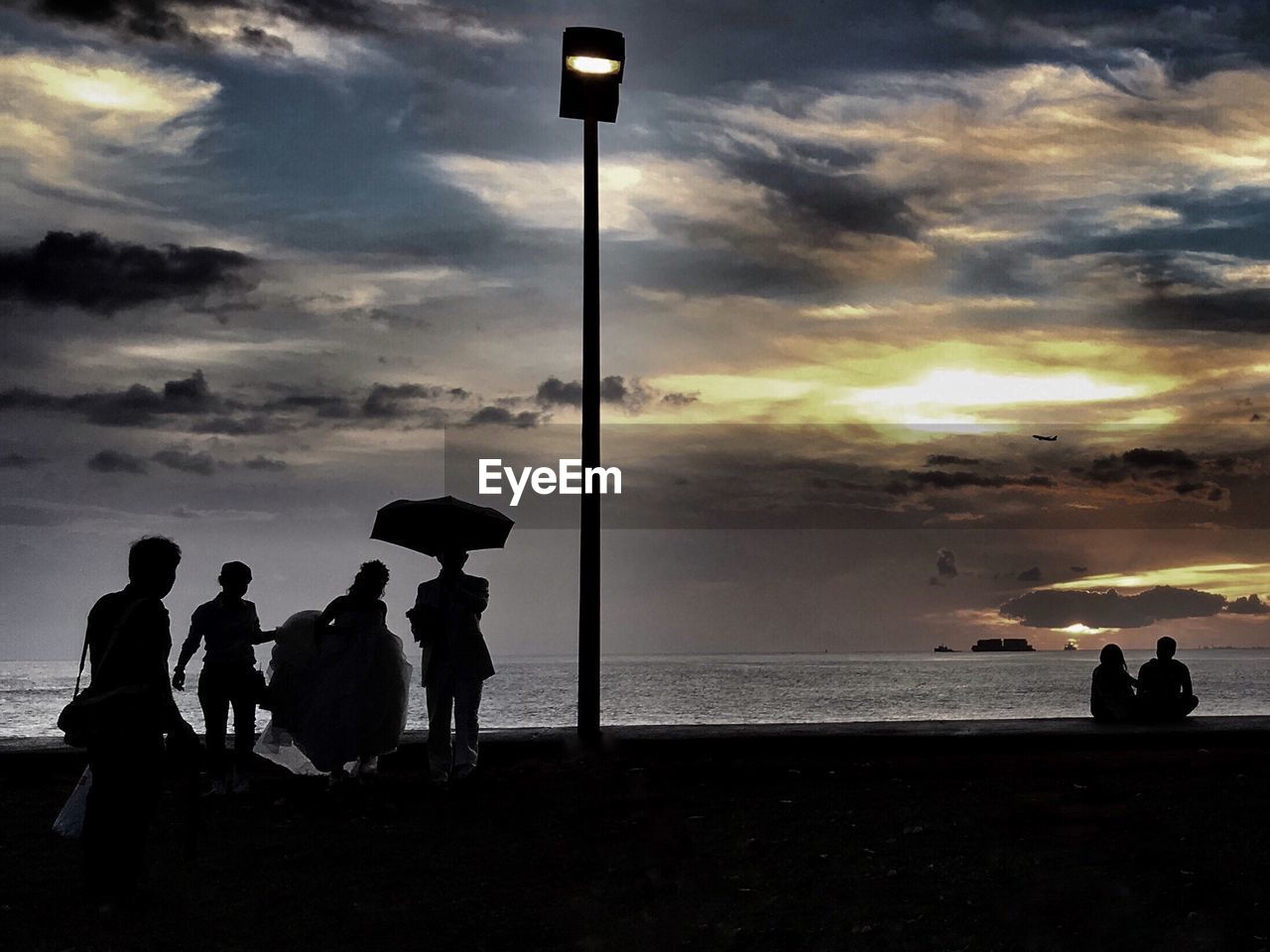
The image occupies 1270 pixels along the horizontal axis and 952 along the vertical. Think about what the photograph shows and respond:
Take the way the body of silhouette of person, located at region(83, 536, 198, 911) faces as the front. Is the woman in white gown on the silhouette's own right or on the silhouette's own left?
on the silhouette's own left

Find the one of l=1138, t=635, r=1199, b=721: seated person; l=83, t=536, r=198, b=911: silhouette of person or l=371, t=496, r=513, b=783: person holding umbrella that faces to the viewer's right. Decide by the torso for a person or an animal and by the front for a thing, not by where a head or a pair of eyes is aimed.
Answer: the silhouette of person

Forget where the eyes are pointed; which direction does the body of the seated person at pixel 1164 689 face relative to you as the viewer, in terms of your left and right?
facing away from the viewer

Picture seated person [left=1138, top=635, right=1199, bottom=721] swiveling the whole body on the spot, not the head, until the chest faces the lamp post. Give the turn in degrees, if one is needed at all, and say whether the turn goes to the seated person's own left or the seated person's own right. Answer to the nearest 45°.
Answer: approximately 135° to the seated person's own left

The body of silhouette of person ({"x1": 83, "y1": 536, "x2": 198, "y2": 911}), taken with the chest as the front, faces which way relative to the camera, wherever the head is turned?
to the viewer's right

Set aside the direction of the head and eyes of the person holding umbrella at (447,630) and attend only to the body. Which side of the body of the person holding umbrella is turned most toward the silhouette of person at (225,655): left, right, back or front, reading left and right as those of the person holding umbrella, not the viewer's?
right

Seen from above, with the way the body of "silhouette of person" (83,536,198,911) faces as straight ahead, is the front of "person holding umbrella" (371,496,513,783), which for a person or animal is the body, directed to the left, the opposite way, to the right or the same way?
to the right

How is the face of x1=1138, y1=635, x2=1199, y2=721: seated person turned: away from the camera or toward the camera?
away from the camera

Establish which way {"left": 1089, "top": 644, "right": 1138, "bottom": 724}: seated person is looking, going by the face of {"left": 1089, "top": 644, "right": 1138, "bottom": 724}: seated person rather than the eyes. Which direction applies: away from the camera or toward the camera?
away from the camera
